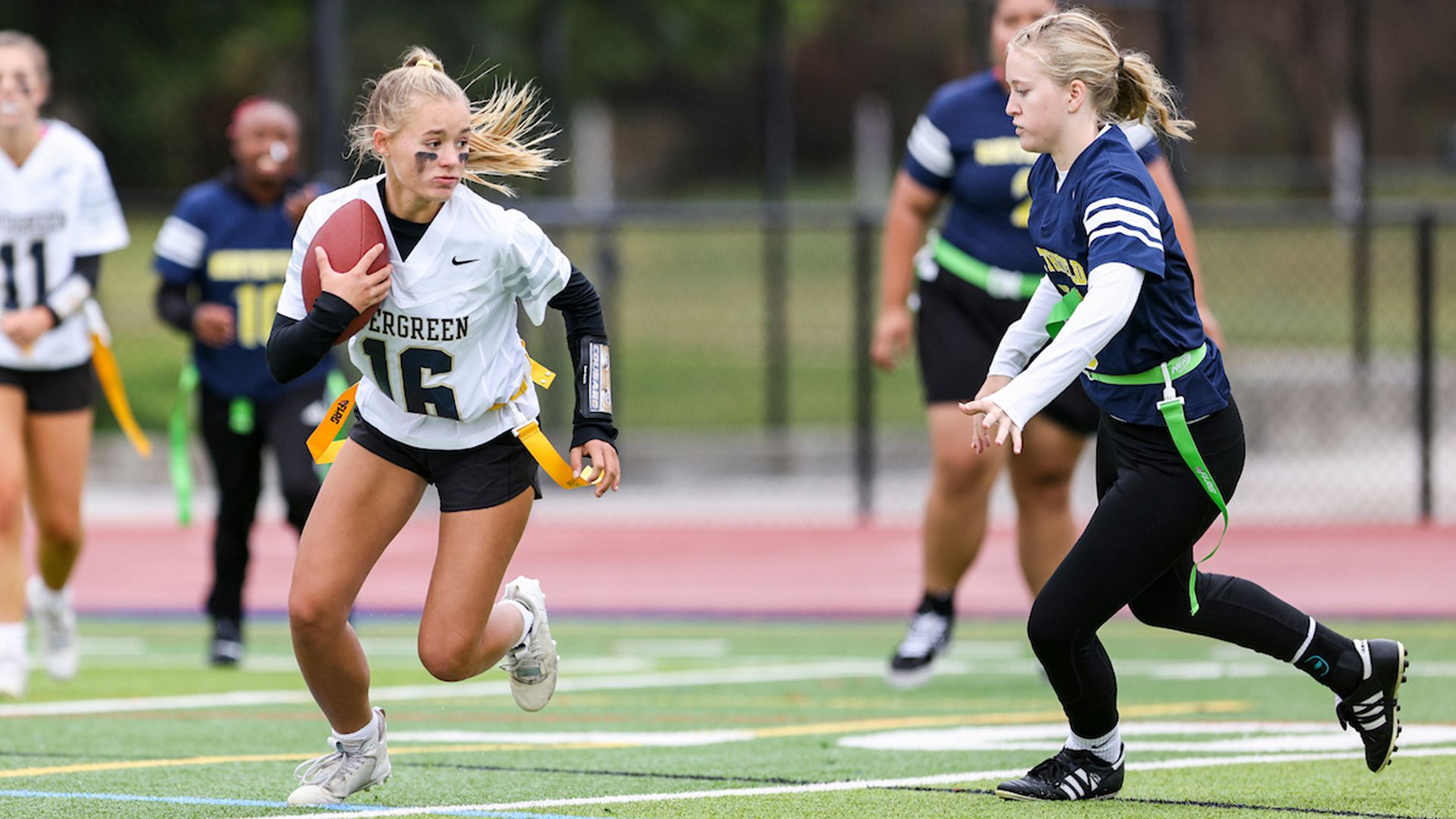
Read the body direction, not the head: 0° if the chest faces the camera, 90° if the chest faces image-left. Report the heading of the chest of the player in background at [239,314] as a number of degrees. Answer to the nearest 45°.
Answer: approximately 0°

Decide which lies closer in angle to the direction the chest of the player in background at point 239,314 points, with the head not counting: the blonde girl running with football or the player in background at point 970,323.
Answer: the blonde girl running with football

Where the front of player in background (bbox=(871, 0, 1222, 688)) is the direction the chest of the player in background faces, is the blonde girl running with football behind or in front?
in front

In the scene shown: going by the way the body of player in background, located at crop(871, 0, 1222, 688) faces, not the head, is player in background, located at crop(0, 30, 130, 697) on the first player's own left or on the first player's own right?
on the first player's own right

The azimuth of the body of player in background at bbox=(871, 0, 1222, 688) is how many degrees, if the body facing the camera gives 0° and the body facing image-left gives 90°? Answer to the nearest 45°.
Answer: approximately 0°

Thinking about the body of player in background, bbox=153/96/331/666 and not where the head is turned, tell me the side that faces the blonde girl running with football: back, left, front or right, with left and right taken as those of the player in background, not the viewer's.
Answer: front

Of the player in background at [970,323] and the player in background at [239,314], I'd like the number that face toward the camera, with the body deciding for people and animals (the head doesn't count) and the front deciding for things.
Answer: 2

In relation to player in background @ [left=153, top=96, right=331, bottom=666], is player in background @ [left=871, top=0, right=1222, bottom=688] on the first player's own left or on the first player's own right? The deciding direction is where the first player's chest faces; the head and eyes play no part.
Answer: on the first player's own left

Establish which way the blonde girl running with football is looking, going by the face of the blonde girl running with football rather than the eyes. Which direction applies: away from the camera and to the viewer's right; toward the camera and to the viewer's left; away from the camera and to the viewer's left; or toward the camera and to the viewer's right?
toward the camera and to the viewer's right

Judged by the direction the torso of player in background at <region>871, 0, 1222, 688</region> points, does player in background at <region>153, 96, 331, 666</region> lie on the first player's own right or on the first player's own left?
on the first player's own right
